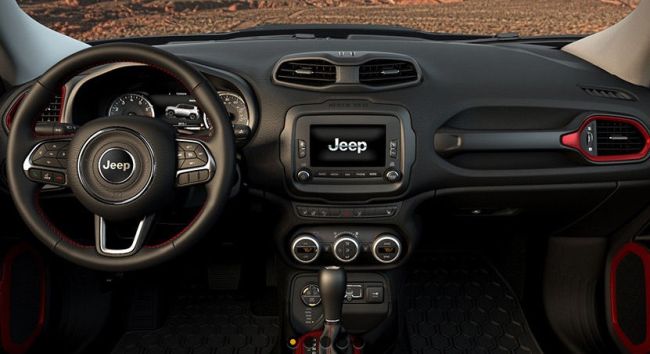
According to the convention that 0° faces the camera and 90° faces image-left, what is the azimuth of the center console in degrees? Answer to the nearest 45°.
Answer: approximately 0°
